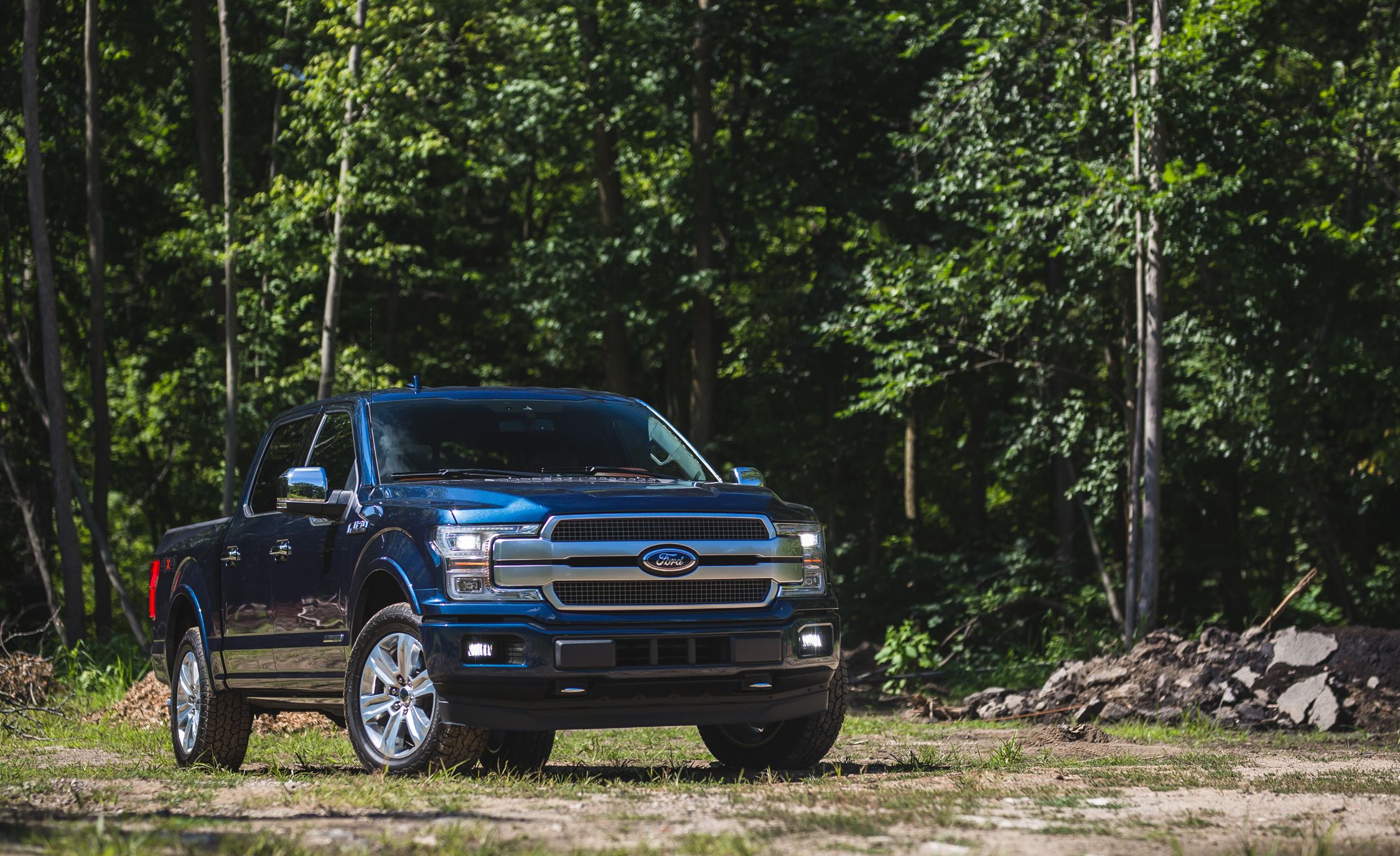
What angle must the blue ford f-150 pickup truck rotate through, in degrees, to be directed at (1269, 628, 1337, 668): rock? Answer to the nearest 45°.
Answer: approximately 90° to its left

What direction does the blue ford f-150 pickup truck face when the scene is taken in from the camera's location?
facing the viewer and to the right of the viewer

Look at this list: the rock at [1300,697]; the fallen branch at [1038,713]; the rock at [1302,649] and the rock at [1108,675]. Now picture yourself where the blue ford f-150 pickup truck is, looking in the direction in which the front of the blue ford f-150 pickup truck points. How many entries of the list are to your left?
4

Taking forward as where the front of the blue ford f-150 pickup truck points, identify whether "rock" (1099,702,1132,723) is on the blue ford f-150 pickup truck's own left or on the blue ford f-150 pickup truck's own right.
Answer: on the blue ford f-150 pickup truck's own left

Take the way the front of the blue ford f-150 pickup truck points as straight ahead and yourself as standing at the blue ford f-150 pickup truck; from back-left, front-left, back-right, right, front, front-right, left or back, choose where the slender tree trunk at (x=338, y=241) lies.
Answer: back-left

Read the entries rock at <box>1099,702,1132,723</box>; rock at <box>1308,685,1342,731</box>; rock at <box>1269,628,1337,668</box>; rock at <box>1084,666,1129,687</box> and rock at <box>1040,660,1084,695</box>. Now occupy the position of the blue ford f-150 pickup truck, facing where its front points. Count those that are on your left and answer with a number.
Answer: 5

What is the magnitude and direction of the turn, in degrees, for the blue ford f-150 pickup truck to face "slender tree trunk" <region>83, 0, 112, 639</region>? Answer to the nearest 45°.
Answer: approximately 135° to its left

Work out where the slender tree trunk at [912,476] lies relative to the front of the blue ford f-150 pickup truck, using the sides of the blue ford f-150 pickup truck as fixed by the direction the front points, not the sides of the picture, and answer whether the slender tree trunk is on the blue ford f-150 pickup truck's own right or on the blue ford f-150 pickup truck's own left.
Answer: on the blue ford f-150 pickup truck's own left

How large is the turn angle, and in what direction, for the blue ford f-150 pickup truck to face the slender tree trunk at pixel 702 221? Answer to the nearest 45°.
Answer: approximately 135° to its left

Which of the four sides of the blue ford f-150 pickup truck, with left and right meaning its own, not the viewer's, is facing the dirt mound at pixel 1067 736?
left

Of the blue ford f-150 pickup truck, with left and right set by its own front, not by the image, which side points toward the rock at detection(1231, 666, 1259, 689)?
left
